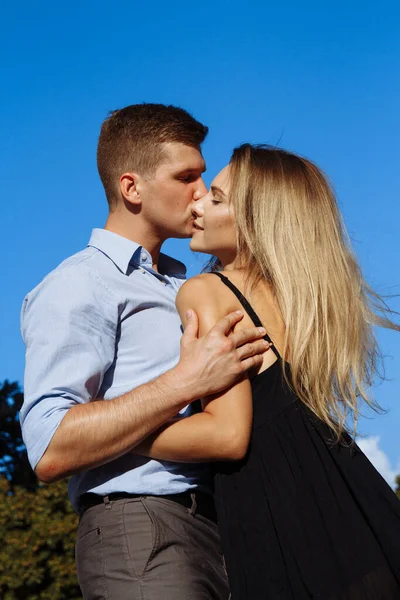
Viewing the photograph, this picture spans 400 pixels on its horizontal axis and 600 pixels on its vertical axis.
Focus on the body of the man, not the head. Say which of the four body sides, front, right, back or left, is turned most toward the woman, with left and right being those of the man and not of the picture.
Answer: front

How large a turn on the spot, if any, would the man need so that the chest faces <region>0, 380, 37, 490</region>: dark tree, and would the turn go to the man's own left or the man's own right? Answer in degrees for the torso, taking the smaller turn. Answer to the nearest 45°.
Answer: approximately 90° to the man's own left

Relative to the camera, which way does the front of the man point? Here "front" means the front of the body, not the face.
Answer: to the viewer's right

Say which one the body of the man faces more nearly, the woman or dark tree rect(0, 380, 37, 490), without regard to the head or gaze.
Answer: the woman

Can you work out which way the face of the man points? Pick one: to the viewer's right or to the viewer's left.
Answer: to the viewer's right
